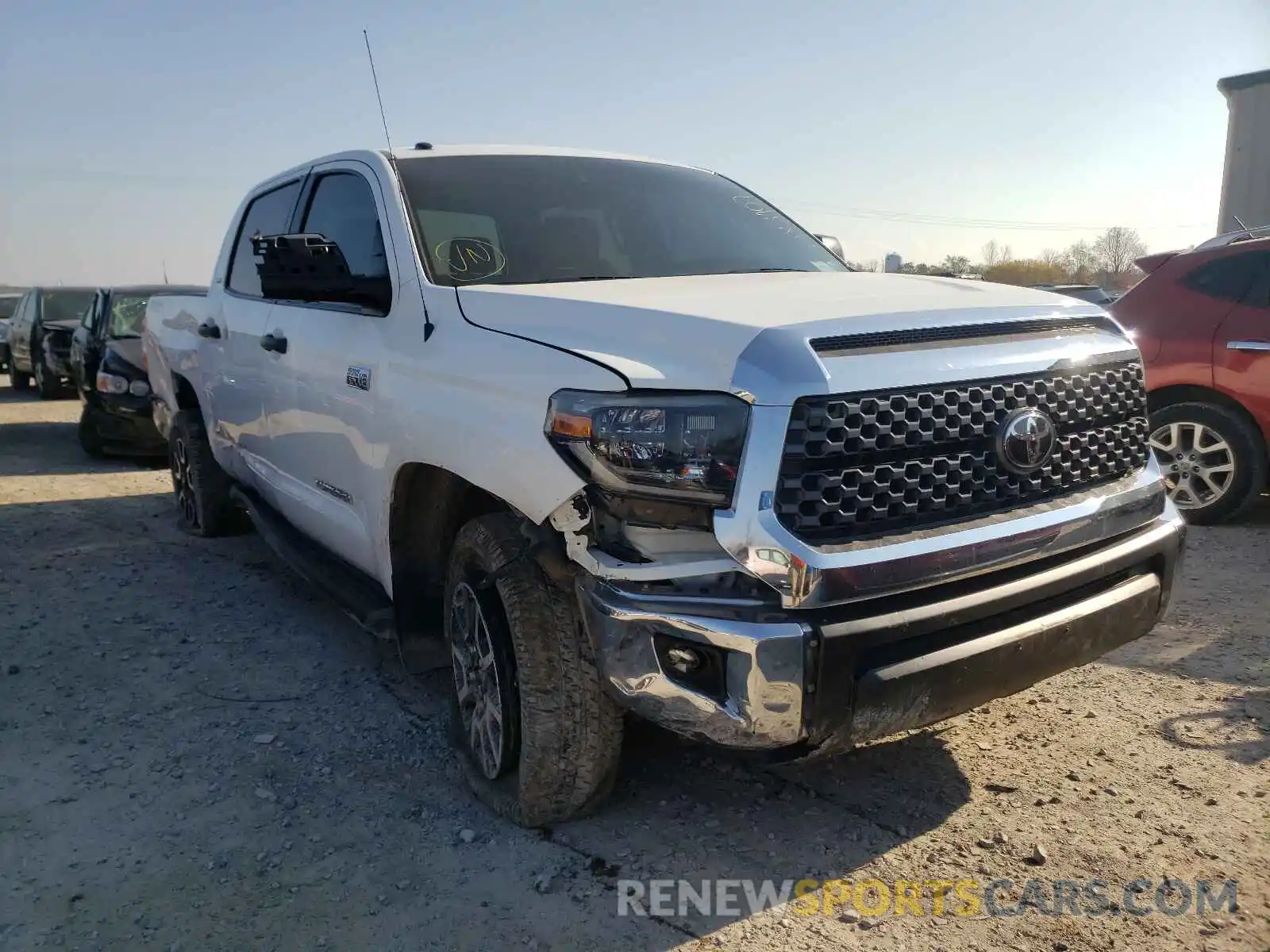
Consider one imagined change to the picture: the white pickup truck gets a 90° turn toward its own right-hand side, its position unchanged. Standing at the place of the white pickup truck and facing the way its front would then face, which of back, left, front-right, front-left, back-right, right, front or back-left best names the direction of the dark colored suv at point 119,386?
right

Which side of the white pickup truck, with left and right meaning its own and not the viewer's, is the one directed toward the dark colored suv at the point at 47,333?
back

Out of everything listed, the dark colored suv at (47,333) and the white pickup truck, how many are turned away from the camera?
0

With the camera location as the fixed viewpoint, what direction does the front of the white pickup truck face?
facing the viewer and to the right of the viewer

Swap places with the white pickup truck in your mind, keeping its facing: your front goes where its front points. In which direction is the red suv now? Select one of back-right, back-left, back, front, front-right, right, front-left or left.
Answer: left

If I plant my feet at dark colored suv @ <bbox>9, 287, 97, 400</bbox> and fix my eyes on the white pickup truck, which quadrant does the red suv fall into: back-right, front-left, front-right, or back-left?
front-left
